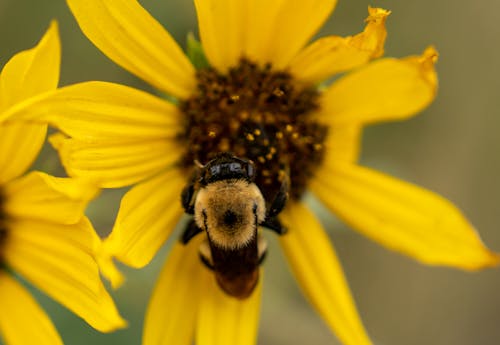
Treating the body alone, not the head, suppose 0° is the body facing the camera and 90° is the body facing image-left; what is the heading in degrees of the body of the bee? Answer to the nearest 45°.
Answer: approximately 180°

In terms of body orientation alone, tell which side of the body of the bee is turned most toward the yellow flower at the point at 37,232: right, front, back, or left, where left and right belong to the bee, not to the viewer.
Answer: left
